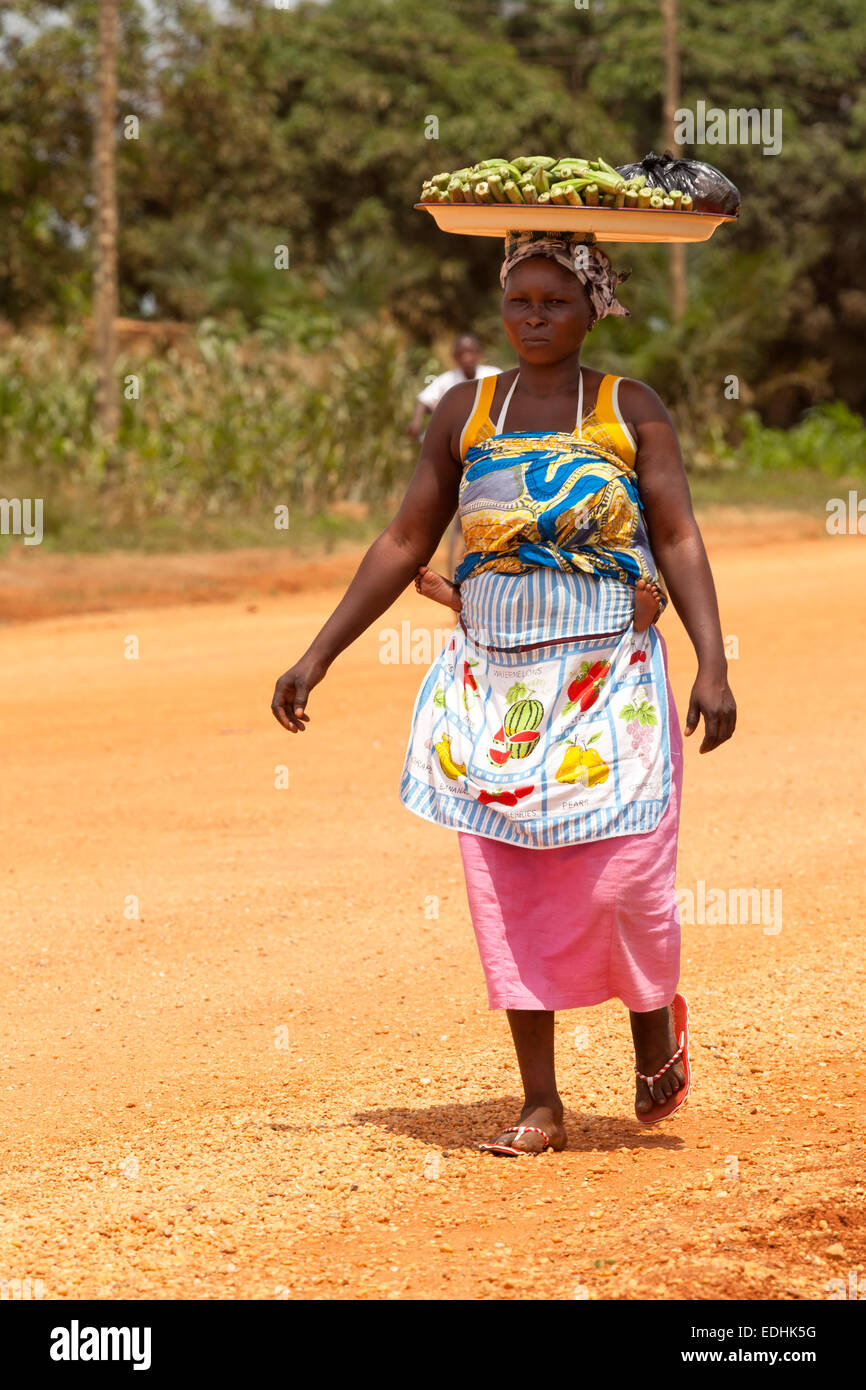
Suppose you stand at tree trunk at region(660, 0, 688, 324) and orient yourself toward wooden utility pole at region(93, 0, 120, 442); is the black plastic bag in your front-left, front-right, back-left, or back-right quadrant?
front-left

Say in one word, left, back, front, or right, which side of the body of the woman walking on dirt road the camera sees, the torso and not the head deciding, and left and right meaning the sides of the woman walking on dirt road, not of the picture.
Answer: front

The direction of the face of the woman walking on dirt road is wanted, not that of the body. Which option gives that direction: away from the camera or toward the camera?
toward the camera

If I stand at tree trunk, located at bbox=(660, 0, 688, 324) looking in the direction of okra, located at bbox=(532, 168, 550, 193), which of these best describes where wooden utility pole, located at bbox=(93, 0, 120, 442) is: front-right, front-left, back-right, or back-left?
front-right

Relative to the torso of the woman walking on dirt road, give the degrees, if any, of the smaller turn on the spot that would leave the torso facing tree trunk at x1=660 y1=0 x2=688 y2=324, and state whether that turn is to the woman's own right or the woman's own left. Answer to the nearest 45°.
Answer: approximately 180°
